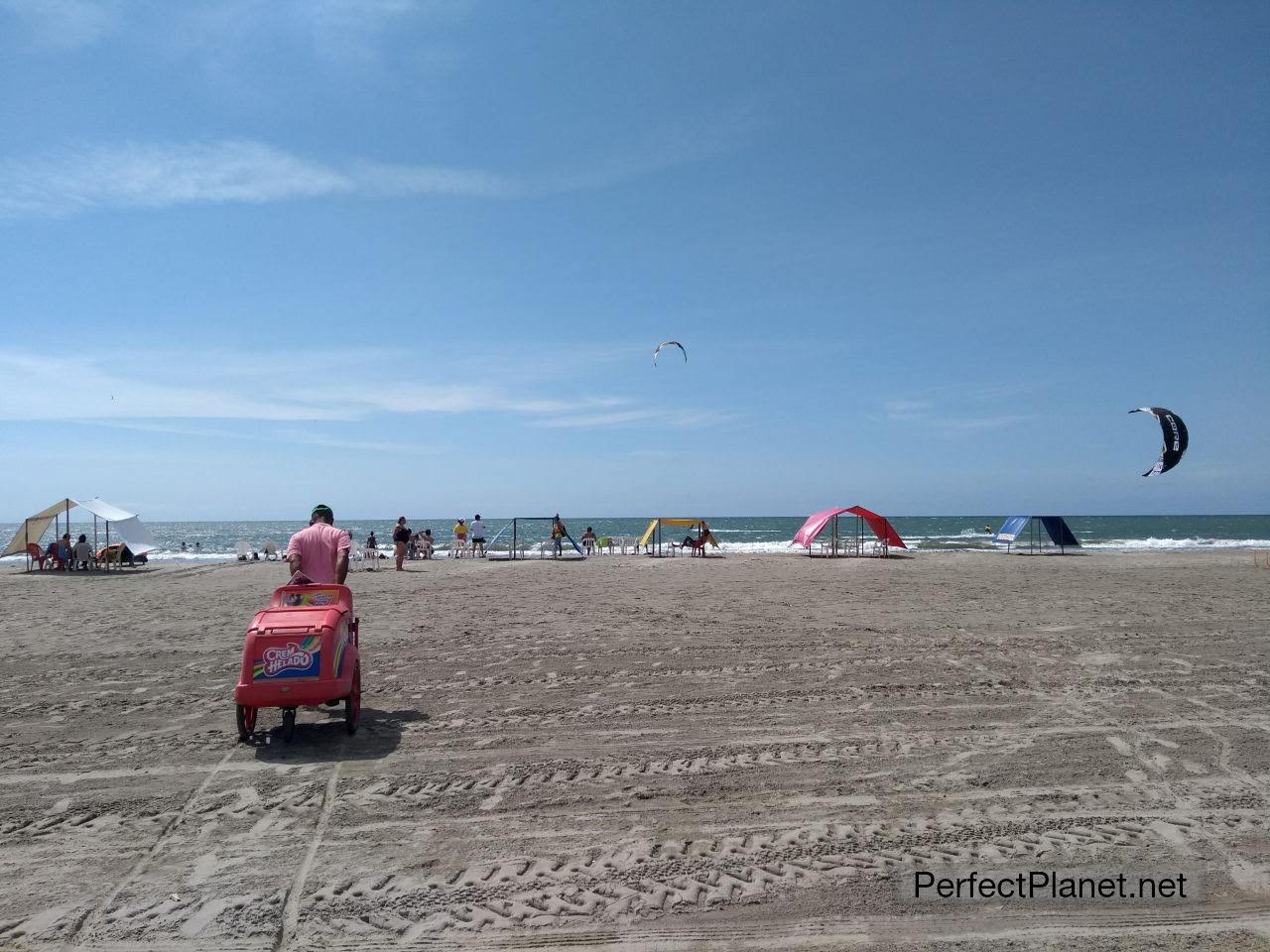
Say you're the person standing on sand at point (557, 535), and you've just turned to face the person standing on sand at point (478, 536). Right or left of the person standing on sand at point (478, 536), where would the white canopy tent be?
left

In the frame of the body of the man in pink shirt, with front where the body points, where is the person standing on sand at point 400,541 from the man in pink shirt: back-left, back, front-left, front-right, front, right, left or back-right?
front

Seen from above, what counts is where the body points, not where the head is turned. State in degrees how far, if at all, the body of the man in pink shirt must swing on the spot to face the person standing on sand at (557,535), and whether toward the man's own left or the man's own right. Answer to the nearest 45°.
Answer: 0° — they already face them

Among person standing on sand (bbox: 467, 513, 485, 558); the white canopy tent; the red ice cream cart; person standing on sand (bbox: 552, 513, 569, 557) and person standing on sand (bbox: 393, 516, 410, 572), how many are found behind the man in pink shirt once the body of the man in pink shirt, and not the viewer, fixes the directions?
1

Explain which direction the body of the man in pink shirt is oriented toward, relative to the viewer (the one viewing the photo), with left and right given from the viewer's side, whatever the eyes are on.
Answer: facing away from the viewer

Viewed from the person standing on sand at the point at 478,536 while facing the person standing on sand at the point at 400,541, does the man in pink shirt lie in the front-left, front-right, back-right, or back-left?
front-left

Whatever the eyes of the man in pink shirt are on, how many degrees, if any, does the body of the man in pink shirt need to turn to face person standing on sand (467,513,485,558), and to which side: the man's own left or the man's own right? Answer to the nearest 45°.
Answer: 0° — they already face them

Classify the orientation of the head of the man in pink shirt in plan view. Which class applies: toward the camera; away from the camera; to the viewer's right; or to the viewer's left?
away from the camera
